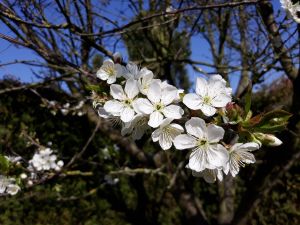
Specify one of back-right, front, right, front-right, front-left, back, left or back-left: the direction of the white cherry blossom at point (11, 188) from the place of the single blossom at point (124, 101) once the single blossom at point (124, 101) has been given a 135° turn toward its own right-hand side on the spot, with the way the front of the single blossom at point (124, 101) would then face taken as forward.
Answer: front

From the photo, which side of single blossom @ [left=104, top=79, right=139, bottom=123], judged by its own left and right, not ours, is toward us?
front

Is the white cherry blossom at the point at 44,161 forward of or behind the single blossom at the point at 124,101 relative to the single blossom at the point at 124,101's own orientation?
behind

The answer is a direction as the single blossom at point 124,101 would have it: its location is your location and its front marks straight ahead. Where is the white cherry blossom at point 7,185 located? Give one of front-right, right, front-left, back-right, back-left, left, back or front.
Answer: back-right
